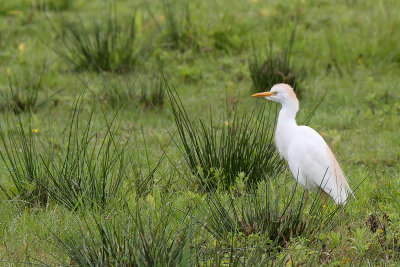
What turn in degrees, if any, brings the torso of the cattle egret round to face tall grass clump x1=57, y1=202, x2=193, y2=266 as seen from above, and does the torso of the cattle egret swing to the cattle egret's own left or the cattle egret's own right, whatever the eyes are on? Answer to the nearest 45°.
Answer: approximately 45° to the cattle egret's own left

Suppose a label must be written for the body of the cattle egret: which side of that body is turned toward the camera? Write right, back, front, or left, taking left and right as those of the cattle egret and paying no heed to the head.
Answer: left

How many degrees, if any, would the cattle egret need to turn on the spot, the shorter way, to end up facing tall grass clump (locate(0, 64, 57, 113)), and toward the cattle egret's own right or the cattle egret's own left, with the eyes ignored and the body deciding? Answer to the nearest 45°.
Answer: approximately 45° to the cattle egret's own right

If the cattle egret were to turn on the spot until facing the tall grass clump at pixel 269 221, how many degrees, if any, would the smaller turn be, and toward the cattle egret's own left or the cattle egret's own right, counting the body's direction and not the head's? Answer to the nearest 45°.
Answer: approximately 90° to the cattle egret's own left

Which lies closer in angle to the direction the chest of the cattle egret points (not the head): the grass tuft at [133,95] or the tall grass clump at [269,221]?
the grass tuft

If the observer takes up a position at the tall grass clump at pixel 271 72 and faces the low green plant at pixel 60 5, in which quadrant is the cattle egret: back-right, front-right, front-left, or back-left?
back-left

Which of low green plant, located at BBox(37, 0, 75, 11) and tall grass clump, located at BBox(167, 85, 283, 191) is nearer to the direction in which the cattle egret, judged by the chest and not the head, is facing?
the tall grass clump

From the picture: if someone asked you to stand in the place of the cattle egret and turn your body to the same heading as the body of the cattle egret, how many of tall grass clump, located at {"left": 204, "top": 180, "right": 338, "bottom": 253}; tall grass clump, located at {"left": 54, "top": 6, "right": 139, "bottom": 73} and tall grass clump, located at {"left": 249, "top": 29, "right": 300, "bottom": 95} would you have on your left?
1

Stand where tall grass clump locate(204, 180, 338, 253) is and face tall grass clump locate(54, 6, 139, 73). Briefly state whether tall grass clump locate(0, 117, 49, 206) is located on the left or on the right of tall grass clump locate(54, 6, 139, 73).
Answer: left
